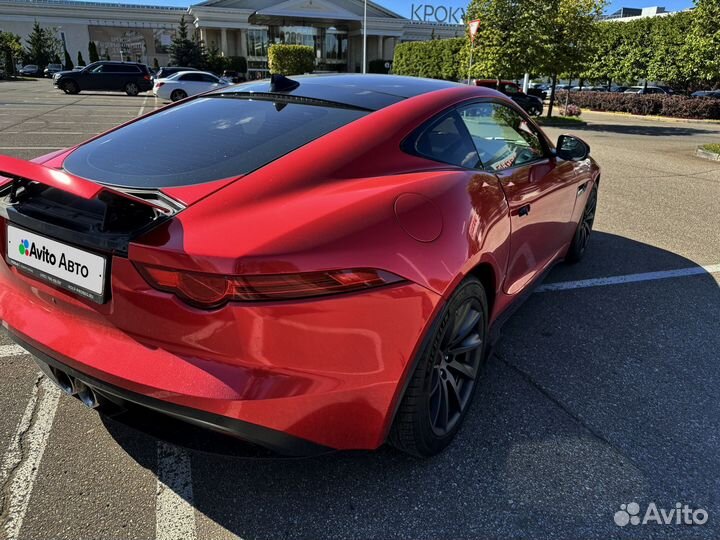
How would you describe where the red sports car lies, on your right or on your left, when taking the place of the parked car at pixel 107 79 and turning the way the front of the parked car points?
on your left

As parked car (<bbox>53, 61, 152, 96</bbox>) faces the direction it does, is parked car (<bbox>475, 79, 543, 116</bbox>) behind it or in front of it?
behind

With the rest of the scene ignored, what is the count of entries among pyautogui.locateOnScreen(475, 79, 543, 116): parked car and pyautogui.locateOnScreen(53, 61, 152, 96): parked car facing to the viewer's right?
1

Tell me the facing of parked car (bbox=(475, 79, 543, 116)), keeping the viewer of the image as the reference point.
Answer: facing to the right of the viewer

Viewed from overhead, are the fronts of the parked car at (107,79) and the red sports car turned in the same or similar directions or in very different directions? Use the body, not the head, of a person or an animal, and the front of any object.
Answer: very different directions

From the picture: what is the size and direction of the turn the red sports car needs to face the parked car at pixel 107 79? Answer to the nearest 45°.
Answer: approximately 45° to its left

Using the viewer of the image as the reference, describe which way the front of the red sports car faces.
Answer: facing away from the viewer and to the right of the viewer

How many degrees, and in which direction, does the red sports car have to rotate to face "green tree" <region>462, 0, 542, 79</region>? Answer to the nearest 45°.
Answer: approximately 45° to its left

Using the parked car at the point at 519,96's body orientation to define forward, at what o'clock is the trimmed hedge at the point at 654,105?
The trimmed hedge is roughly at 11 o'clock from the parked car.

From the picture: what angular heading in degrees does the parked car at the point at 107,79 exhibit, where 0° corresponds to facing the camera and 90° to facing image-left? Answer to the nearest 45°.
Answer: approximately 90°
